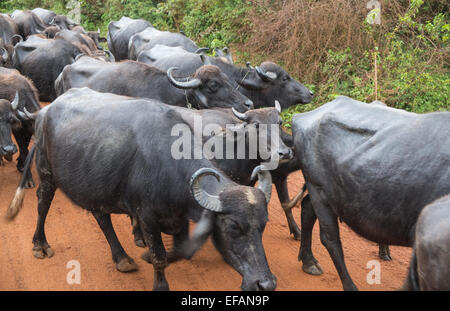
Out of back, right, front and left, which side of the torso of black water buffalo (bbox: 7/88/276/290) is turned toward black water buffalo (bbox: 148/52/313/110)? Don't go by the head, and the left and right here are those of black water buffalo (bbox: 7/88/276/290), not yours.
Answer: left

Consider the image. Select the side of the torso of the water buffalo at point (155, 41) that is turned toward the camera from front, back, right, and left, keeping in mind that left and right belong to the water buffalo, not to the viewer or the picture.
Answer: right

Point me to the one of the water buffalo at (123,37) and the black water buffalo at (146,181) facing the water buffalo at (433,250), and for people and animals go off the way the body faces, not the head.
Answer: the black water buffalo

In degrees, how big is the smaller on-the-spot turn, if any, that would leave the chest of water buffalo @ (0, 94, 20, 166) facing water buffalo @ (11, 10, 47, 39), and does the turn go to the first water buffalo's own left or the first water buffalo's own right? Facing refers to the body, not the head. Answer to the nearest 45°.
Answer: approximately 135° to the first water buffalo's own left

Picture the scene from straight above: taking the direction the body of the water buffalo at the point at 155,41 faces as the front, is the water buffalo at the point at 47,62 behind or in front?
behind

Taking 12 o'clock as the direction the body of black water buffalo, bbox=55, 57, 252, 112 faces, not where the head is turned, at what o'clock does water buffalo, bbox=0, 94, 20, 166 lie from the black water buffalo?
The water buffalo is roughly at 6 o'clock from the black water buffalo.

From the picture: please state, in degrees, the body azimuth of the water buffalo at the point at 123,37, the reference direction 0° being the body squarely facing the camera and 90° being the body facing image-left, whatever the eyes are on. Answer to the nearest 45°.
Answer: approximately 225°

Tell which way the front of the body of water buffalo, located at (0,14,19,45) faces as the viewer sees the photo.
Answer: to the viewer's right

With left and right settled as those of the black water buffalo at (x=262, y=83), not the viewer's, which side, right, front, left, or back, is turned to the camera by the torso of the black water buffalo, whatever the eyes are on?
right

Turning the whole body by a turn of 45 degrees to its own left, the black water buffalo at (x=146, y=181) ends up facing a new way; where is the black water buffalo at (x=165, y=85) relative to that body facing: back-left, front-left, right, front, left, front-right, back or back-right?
left
